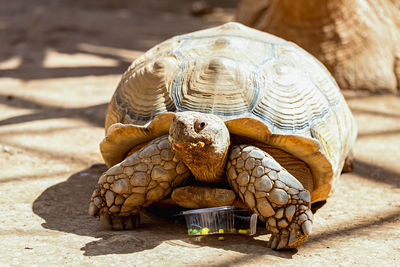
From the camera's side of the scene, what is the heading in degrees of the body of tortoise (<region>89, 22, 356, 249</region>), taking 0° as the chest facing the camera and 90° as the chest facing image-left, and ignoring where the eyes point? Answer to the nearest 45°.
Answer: approximately 0°
